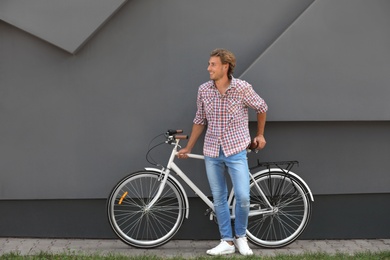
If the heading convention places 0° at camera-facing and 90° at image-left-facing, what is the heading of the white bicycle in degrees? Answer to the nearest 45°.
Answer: approximately 90°
